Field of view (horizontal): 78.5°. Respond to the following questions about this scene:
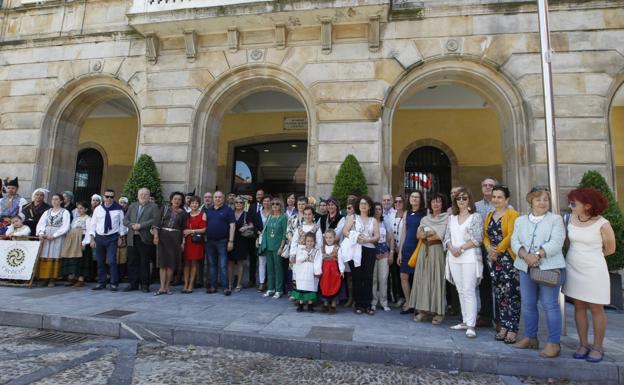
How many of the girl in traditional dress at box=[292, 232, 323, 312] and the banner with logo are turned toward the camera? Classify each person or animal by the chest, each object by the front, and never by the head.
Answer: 2

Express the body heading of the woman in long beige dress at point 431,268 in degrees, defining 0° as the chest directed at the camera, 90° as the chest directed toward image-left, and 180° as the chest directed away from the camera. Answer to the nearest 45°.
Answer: approximately 45°

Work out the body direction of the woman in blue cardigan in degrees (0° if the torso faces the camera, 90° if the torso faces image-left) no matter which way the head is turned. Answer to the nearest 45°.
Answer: approximately 45°

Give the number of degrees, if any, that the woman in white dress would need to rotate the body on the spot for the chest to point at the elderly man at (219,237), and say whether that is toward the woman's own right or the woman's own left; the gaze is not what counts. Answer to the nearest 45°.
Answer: approximately 45° to the woman's own right

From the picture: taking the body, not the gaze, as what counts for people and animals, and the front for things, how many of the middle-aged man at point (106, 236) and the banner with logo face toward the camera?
2

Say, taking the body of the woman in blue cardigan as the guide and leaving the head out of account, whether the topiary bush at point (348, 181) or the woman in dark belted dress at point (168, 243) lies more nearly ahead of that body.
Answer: the woman in dark belted dress

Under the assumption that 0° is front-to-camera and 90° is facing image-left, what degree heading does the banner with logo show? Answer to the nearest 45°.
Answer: approximately 0°

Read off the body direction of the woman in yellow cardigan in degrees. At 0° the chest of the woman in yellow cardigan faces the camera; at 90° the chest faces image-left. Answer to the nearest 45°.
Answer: approximately 45°
